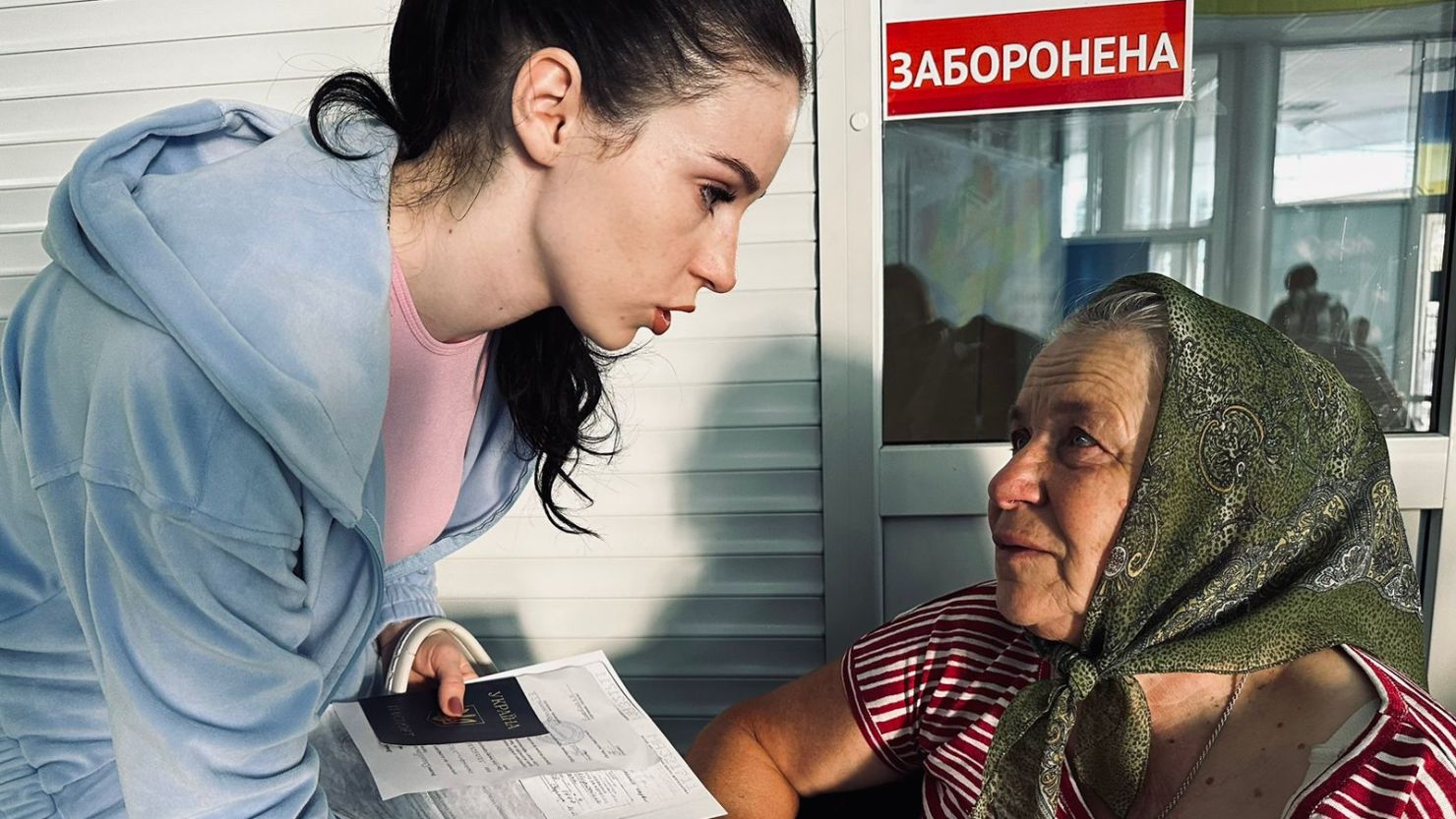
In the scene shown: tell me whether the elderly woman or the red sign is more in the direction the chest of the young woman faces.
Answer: the elderly woman

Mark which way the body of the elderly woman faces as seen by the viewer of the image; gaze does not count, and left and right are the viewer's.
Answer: facing the viewer and to the left of the viewer

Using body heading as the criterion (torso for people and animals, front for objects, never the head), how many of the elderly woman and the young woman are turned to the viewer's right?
1

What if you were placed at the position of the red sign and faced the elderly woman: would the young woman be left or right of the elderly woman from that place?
right

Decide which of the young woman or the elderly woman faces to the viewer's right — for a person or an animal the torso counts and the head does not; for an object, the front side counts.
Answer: the young woman

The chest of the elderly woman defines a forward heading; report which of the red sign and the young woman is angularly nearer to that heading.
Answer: the young woman

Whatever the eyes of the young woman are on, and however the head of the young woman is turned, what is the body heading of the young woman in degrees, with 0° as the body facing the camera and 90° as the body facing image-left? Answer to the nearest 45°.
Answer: approximately 270°

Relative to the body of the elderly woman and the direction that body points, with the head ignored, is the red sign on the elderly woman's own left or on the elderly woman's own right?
on the elderly woman's own right

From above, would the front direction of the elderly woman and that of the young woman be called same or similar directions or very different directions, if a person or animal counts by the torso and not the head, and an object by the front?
very different directions

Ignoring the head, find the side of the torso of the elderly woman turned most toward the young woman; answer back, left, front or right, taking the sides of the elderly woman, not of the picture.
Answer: right

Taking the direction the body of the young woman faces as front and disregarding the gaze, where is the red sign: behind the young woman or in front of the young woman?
in front

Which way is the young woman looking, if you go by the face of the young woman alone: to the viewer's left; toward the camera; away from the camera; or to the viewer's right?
to the viewer's right

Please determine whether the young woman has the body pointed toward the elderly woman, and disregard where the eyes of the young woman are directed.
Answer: yes
